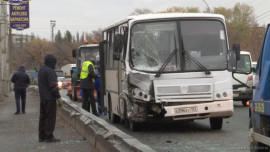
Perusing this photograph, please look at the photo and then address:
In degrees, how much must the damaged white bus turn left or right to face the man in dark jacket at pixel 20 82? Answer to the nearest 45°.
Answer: approximately 135° to its right

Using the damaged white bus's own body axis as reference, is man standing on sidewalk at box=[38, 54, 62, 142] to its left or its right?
on its right

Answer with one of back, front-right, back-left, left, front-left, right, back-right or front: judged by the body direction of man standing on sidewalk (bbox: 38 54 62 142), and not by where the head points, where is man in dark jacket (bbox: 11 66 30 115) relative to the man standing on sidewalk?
left

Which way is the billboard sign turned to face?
toward the camera

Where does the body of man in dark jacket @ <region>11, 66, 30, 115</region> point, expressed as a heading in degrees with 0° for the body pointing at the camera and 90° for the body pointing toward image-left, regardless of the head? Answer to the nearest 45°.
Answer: approximately 180°

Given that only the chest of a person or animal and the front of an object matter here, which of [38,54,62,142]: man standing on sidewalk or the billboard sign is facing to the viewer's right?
the man standing on sidewalk

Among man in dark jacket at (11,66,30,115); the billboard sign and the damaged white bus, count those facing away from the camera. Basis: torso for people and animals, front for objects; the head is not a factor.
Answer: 1
